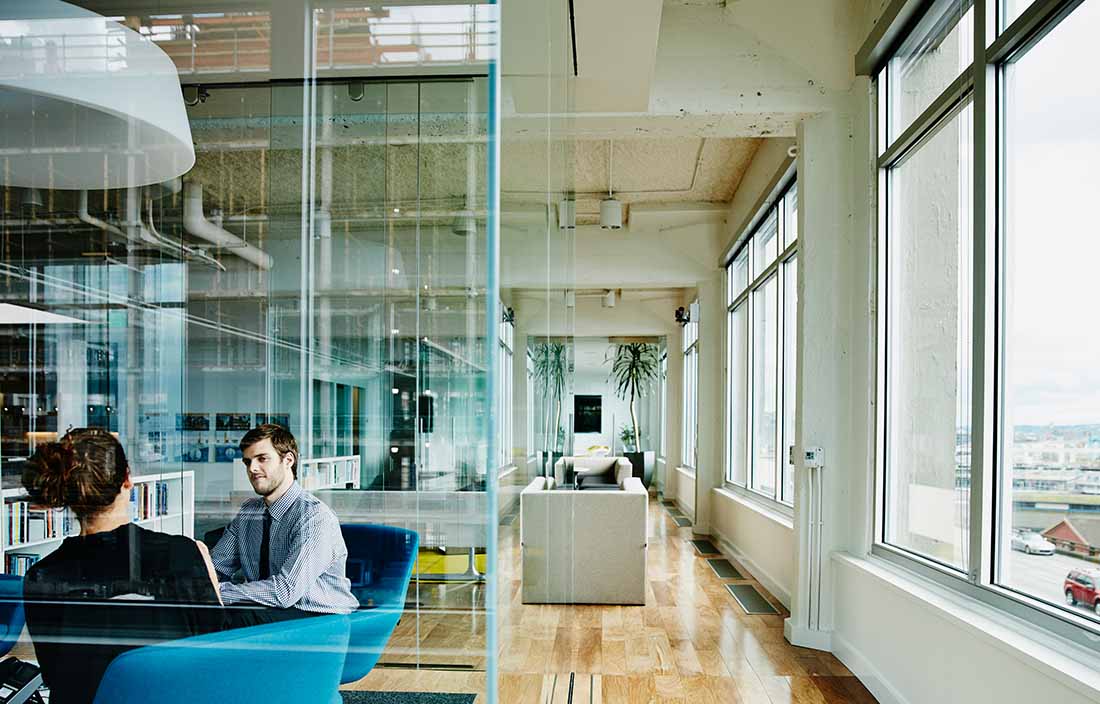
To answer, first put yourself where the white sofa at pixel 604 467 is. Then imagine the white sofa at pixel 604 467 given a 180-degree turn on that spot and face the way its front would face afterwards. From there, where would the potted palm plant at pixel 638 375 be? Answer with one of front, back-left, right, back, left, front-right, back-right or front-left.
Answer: front

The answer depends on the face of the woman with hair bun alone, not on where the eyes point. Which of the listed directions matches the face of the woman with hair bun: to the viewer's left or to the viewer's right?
to the viewer's right

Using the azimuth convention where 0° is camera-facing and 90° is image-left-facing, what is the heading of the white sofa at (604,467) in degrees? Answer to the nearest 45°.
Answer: approximately 0°

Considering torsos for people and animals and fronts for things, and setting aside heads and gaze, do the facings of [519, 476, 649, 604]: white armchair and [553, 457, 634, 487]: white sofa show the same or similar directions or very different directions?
very different directions

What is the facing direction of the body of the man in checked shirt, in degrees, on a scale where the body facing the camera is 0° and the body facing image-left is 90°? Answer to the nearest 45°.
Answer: approximately 45°

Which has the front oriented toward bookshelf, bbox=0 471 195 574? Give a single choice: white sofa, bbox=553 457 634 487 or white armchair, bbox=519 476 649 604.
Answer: white sofa, bbox=553 457 634 487

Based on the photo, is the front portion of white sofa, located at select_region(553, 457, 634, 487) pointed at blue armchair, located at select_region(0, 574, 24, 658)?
yes

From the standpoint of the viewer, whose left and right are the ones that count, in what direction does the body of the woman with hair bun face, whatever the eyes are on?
facing away from the viewer and to the right of the viewer

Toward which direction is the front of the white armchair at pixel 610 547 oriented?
away from the camera
